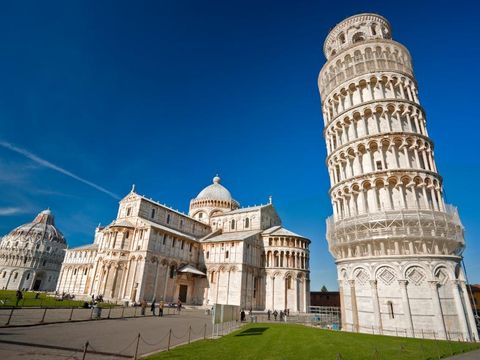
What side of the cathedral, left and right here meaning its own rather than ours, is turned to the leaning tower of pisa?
back

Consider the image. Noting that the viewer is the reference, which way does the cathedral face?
facing away from the viewer and to the left of the viewer
